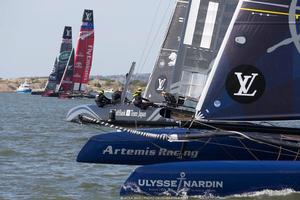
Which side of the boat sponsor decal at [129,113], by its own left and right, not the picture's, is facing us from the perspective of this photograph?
front

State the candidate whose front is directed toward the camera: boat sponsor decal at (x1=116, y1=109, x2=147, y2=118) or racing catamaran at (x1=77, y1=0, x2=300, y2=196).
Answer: the boat sponsor decal

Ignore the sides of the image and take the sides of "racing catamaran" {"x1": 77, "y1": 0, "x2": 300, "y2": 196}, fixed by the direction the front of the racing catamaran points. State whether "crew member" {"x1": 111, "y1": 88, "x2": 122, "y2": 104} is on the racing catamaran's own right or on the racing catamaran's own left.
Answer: on the racing catamaran's own right

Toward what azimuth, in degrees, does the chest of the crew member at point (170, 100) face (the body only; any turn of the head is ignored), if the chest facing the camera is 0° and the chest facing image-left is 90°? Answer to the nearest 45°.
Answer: approximately 90°

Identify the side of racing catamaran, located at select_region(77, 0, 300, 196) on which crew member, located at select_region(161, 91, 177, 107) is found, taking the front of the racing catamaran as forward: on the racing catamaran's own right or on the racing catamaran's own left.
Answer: on the racing catamaran's own right

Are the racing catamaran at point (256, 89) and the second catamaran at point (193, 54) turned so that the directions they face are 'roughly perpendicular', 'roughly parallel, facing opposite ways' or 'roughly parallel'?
roughly parallel

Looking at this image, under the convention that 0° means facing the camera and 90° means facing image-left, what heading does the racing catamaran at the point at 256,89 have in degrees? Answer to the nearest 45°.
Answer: approximately 90°

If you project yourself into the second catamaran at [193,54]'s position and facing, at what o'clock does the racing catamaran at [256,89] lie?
The racing catamaran is roughly at 9 o'clock from the second catamaran.

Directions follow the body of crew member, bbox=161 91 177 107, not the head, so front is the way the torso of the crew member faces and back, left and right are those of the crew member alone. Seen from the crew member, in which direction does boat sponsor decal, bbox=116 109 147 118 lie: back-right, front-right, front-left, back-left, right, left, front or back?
front

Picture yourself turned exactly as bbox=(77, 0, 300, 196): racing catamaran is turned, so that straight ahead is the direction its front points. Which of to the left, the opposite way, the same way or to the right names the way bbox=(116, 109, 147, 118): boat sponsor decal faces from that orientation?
to the left

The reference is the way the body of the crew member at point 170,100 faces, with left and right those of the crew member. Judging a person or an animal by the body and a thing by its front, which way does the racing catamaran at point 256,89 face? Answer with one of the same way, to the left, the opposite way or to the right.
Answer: the same way

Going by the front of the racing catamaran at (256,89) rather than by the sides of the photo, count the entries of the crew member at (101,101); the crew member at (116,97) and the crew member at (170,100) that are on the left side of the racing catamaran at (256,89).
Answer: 0

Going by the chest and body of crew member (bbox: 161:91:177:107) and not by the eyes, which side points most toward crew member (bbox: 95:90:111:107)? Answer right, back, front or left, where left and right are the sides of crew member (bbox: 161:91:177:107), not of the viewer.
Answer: front

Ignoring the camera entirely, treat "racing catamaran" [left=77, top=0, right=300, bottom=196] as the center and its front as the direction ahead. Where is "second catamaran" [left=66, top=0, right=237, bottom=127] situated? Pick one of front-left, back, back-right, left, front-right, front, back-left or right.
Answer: right

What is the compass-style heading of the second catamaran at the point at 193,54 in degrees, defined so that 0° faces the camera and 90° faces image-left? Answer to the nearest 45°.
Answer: approximately 90°
